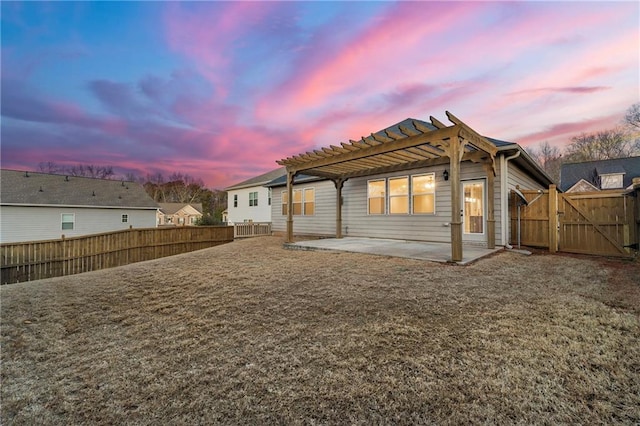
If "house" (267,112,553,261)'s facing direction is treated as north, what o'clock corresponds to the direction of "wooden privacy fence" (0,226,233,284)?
The wooden privacy fence is roughly at 7 o'clock from the house.

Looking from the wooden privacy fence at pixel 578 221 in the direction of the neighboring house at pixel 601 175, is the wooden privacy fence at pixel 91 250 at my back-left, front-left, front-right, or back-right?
back-left

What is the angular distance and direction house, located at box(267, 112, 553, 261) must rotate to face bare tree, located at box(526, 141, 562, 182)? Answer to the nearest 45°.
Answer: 0° — it already faces it

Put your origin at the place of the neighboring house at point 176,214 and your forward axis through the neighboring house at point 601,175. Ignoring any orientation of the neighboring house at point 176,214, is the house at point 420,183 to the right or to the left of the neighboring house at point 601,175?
right

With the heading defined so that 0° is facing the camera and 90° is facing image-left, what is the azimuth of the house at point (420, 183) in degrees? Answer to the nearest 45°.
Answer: approximately 225°

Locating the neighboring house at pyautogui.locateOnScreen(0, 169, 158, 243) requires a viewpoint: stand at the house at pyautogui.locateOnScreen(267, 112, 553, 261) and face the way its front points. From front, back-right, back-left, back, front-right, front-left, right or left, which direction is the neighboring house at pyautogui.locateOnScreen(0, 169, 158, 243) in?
back-left

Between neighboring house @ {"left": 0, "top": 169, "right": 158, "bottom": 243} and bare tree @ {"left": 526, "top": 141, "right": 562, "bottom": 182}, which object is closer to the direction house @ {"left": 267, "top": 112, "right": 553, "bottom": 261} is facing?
the bare tree

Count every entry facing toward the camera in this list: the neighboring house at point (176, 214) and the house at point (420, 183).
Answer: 1

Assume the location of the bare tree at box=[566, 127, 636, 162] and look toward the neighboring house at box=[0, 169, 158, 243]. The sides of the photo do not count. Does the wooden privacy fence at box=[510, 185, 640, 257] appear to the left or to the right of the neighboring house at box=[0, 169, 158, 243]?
left
